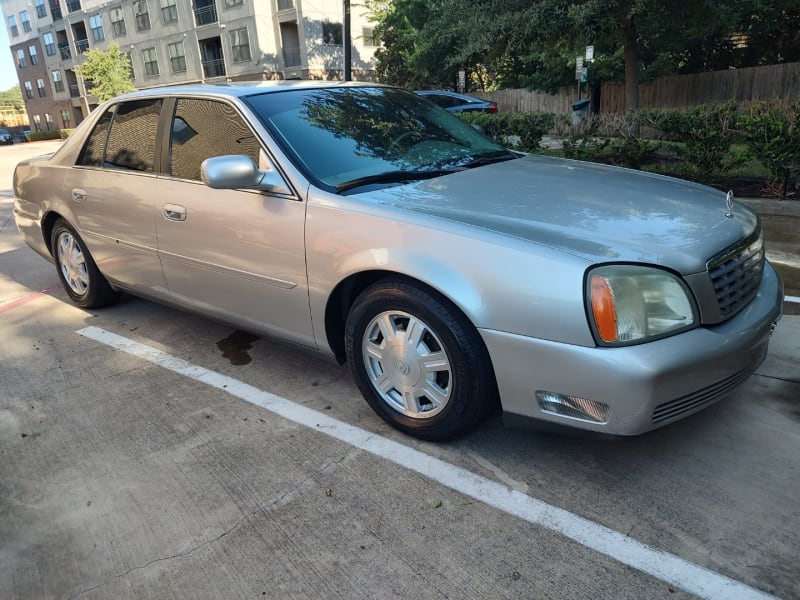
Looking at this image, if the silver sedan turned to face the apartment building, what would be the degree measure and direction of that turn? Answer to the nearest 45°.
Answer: approximately 135° to its left

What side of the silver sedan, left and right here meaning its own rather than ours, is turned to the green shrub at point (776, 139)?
left

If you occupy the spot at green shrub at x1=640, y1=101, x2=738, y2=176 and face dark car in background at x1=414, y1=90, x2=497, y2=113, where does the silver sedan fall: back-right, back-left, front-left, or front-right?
back-left

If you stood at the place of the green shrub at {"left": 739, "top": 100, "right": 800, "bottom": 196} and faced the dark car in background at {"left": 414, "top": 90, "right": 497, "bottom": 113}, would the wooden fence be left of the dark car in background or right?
right

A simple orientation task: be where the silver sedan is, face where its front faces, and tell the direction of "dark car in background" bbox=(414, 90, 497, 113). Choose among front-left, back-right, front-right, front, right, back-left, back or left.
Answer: back-left

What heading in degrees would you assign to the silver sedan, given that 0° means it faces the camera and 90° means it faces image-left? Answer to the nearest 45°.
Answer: approximately 315°

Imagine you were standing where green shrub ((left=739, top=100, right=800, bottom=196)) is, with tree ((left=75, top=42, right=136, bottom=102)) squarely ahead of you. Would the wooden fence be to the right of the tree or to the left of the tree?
right

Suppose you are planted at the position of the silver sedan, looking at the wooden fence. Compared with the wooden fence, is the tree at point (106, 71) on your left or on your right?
left

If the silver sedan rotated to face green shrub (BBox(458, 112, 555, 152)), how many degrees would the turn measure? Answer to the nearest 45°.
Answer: approximately 135° to its left
